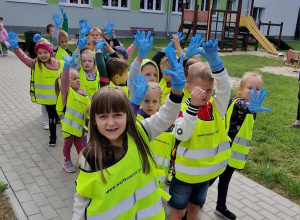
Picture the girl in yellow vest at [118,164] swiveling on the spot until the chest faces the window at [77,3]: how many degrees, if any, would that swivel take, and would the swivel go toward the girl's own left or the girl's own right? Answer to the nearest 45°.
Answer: approximately 180°

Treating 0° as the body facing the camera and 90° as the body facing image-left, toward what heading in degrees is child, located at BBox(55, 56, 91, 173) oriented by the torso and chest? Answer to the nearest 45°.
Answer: approximately 315°

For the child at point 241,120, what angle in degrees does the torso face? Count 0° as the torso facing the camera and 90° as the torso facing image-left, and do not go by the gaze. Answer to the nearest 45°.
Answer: approximately 315°

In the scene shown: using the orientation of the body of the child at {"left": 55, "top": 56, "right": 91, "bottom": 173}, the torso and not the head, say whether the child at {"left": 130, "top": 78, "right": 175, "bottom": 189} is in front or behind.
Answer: in front

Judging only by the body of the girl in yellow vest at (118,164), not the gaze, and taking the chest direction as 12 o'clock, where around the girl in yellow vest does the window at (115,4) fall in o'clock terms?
The window is roughly at 6 o'clock from the girl in yellow vest.

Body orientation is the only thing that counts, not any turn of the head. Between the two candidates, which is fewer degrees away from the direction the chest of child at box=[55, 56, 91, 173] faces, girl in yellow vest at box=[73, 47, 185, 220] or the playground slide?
the girl in yellow vest

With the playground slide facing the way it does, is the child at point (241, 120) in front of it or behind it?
in front

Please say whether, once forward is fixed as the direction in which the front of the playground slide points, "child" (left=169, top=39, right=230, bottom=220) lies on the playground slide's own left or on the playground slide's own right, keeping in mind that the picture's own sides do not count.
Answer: on the playground slide's own right

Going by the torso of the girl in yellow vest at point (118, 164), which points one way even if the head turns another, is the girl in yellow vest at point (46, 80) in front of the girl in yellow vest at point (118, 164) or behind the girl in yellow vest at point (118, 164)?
behind
